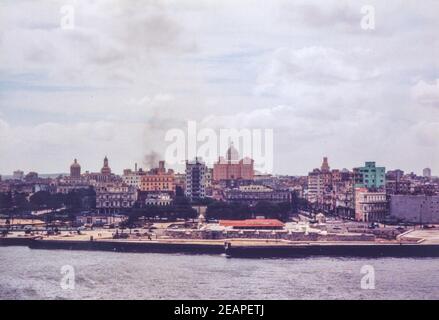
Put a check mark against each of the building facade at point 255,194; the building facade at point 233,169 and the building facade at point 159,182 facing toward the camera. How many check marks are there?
3

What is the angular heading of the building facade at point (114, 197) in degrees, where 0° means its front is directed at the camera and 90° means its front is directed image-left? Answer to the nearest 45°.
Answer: approximately 0°

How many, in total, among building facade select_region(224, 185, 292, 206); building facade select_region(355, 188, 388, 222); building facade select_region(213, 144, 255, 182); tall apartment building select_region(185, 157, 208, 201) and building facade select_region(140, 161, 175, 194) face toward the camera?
5

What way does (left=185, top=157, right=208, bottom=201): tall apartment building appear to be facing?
toward the camera

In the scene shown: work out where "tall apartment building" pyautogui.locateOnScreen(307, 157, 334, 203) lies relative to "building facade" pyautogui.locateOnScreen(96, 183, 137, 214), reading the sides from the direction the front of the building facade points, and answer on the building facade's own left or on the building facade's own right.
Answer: on the building facade's own left

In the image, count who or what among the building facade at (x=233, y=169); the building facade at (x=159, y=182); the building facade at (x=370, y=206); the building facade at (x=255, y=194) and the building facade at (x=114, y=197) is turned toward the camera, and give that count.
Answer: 5

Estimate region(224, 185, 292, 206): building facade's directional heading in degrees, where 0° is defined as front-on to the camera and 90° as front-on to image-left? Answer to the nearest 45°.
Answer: approximately 0°

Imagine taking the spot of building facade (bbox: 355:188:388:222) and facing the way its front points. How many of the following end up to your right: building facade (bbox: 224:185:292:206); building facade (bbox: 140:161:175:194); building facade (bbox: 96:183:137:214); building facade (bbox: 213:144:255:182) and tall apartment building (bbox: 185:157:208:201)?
5

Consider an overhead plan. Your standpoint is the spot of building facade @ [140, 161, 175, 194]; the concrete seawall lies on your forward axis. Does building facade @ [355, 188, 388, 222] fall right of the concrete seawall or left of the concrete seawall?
left
